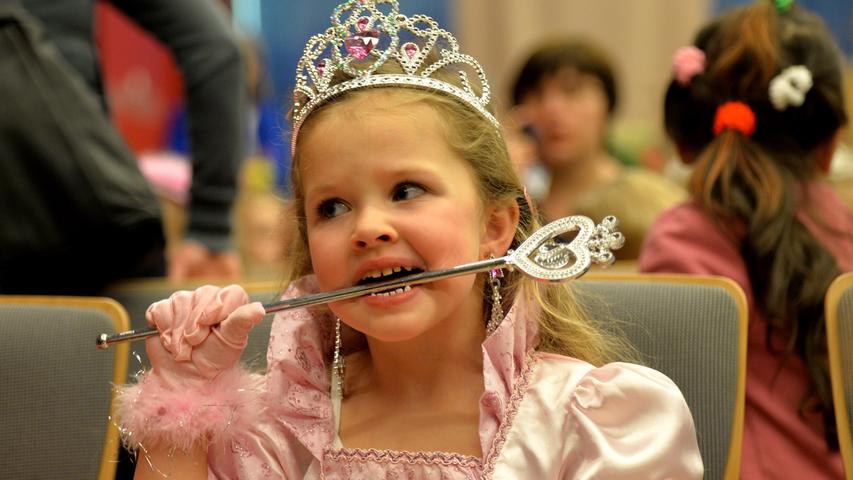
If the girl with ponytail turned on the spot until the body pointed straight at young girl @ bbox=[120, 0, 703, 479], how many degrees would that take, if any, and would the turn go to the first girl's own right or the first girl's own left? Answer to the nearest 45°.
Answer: approximately 135° to the first girl's own left

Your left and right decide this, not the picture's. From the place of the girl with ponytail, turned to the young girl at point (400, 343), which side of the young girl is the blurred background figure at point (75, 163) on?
right

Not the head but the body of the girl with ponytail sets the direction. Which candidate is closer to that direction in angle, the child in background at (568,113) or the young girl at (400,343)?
the child in background

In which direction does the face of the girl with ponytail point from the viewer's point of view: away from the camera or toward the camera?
away from the camera

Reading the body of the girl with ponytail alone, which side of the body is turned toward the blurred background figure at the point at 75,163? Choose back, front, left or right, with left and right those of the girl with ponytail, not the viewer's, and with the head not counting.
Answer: left

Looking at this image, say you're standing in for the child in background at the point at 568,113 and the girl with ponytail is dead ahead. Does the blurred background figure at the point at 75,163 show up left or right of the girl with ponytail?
right

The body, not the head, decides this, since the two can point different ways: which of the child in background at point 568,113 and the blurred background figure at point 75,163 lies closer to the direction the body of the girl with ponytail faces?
the child in background

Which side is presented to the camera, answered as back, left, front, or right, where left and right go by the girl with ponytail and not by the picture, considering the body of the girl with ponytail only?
back
